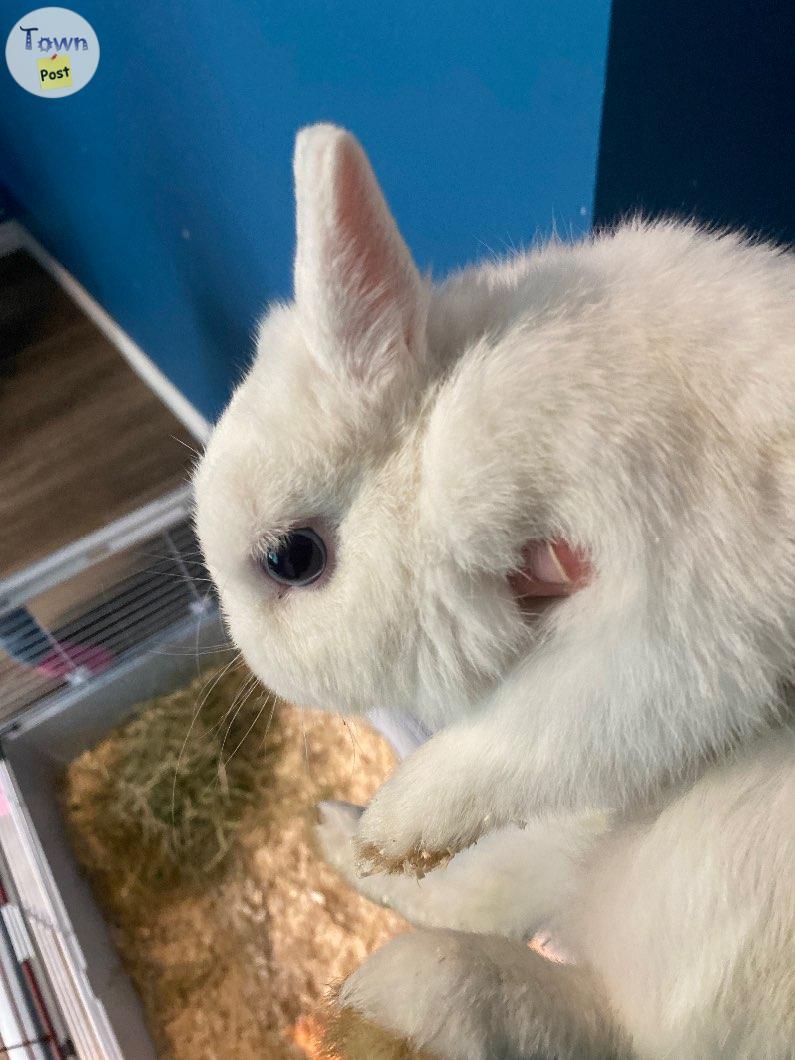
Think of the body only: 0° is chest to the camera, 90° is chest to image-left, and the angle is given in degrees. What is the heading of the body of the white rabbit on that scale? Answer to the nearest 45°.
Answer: approximately 90°
